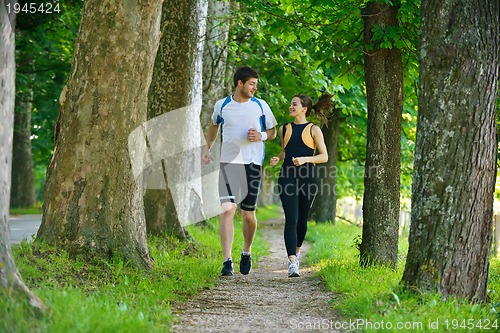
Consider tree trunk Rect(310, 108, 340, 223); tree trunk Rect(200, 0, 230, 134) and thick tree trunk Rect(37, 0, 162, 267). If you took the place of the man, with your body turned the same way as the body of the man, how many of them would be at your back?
2

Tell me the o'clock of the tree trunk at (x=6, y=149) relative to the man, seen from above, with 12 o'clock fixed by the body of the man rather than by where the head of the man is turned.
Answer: The tree trunk is roughly at 1 o'clock from the man.

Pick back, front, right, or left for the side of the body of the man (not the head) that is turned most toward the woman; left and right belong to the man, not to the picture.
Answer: left

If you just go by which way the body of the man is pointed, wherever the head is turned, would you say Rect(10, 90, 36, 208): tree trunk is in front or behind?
behind

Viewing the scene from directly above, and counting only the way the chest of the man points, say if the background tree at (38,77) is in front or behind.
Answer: behind

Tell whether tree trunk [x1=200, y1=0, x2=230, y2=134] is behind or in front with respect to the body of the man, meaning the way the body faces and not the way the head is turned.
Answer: behind

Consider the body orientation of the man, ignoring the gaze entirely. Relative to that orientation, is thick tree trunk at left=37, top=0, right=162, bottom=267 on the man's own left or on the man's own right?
on the man's own right

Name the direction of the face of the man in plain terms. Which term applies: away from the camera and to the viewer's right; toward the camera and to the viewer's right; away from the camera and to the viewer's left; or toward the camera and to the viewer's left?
toward the camera and to the viewer's right

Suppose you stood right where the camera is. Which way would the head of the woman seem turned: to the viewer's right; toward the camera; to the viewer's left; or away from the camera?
to the viewer's left

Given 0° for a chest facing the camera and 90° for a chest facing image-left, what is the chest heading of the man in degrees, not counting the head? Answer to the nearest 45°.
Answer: approximately 0°

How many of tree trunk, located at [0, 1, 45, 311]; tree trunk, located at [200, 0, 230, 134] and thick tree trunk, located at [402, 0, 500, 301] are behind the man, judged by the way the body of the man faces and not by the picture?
1

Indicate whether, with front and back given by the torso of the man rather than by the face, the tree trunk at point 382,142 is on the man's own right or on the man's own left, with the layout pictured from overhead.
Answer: on the man's own left

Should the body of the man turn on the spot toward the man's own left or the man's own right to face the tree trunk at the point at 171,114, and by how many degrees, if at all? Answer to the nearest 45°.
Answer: approximately 135° to the man's own right
